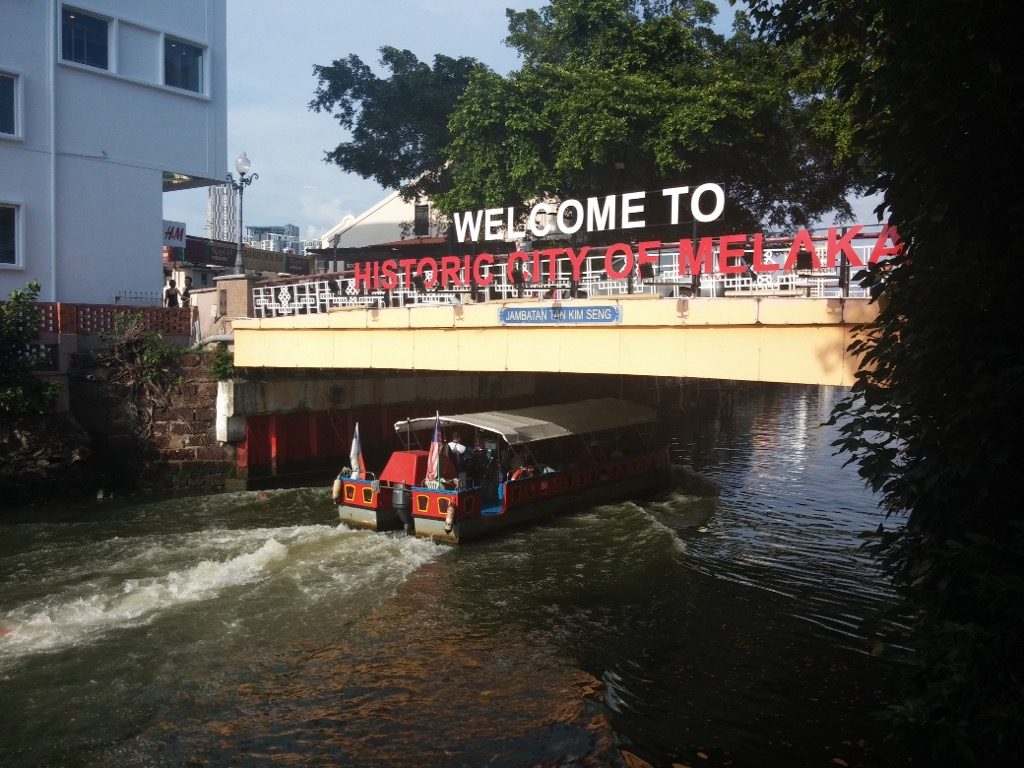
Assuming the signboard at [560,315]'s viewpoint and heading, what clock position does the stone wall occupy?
The stone wall is roughly at 4 o'clock from the signboard.

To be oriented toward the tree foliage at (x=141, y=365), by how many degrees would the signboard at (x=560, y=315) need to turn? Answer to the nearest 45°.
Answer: approximately 135° to its right

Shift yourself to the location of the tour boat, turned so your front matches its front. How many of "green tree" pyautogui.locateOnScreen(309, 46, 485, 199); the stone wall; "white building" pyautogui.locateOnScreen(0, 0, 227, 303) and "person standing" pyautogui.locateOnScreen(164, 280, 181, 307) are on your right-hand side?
0

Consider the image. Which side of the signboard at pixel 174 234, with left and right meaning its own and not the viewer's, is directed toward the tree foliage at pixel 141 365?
front

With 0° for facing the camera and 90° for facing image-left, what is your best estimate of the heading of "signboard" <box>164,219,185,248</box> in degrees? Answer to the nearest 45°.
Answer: approximately 0°

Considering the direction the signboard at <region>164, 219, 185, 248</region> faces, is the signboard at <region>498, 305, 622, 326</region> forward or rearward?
forward

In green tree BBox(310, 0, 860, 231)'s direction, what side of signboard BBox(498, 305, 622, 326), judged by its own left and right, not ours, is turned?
back

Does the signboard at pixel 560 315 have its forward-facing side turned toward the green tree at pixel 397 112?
no

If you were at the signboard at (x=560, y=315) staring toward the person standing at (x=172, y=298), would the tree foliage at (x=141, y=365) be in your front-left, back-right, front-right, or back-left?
front-left

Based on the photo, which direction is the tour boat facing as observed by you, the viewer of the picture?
facing away from the viewer and to the right of the viewer

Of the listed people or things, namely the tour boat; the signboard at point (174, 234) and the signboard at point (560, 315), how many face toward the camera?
2

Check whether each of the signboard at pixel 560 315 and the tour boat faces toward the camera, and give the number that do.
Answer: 1

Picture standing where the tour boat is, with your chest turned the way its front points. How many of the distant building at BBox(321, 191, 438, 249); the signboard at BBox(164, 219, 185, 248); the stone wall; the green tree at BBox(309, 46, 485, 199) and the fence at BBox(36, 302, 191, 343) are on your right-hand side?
0

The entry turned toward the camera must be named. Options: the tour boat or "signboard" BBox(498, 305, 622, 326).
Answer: the signboard

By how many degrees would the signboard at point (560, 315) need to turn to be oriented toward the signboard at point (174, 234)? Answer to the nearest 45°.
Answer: approximately 135° to its right

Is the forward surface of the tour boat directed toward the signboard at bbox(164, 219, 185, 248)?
no

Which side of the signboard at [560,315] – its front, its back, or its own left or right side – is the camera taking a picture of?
front

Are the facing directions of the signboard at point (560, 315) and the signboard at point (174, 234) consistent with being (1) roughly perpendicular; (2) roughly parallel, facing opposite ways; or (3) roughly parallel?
roughly parallel
